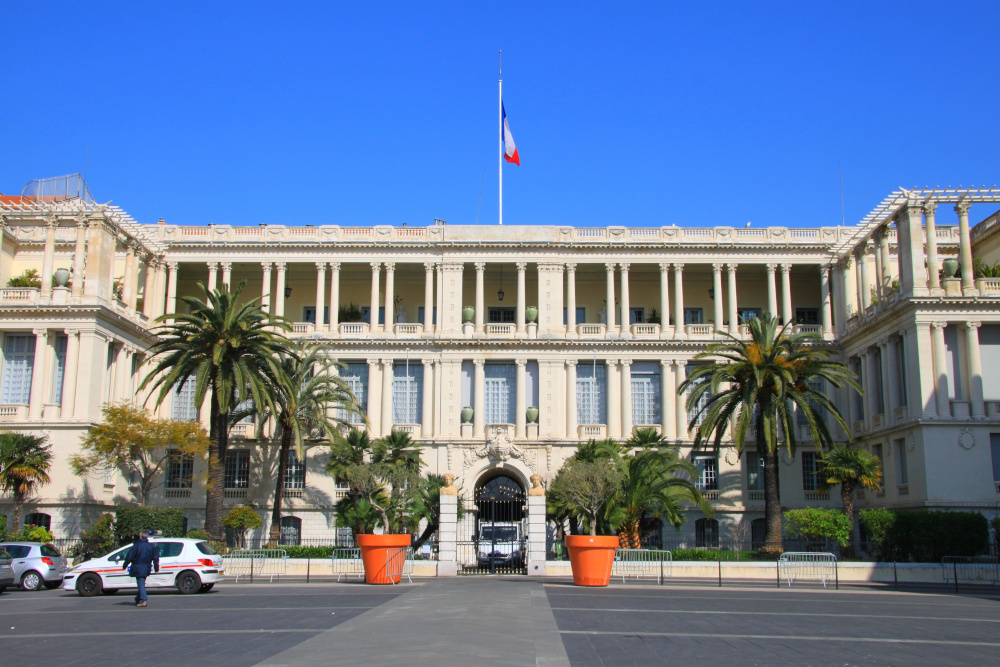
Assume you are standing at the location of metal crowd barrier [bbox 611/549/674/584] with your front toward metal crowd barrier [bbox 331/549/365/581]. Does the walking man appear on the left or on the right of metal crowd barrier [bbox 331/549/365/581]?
left

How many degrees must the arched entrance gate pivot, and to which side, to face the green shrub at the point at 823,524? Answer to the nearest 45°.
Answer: approximately 90° to its left

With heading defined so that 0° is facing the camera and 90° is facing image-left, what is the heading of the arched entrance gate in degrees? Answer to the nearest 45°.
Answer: approximately 0°

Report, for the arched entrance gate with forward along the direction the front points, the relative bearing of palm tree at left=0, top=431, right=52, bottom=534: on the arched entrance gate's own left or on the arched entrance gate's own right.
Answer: on the arched entrance gate's own right

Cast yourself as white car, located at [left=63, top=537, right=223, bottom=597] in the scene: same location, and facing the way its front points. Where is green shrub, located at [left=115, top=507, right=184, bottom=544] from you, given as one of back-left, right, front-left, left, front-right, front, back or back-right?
right

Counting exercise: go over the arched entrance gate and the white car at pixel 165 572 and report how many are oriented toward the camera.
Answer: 1

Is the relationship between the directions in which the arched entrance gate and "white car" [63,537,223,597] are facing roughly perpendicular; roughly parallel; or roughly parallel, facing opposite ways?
roughly perpendicular

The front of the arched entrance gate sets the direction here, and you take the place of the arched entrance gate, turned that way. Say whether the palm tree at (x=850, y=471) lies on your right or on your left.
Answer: on your left

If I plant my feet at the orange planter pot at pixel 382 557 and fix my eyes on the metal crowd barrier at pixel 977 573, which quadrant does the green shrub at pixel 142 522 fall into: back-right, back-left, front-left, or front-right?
back-left

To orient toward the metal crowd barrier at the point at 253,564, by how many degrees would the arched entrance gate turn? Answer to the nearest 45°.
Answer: approximately 45° to its right

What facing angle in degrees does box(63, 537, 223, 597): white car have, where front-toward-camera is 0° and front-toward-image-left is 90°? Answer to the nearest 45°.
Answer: approximately 90°

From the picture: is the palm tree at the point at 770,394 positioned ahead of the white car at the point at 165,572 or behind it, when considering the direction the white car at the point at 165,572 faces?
behind

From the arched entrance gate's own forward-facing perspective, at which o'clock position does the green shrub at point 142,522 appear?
The green shrub is roughly at 3 o'clock from the arched entrance gate.

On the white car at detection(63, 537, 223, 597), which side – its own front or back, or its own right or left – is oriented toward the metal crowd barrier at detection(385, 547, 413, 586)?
back
